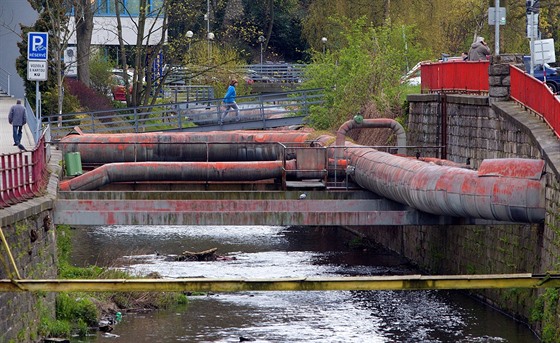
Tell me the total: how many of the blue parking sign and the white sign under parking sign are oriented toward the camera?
2

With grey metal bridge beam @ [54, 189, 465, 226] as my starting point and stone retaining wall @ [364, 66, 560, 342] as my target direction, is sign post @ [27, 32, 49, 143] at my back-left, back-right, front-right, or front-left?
back-left

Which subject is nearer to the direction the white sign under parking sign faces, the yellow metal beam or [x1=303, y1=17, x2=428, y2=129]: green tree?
the yellow metal beam

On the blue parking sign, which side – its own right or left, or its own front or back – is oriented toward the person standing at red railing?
left

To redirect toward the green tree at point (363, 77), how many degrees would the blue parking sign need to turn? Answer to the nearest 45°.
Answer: approximately 135° to its left

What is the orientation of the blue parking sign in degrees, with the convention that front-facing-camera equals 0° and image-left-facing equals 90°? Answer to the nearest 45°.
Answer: approximately 0°
